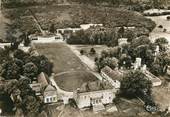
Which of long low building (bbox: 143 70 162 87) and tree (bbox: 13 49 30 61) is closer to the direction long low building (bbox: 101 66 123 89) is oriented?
the tree

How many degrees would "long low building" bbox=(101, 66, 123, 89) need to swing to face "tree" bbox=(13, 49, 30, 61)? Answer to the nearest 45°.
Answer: approximately 45° to its right

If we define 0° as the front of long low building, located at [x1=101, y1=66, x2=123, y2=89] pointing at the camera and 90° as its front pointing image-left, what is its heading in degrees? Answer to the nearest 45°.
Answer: approximately 45°

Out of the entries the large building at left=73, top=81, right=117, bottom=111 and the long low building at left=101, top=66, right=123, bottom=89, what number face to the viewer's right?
0

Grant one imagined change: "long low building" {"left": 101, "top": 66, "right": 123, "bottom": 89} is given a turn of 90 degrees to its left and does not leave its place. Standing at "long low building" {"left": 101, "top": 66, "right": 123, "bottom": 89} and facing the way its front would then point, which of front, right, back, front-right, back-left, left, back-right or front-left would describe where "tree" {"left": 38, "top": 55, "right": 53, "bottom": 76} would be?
back-right

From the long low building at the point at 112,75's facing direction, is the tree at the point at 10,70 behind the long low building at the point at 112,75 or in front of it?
in front

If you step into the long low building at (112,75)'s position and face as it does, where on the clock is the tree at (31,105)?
The tree is roughly at 12 o'clock from the long low building.
